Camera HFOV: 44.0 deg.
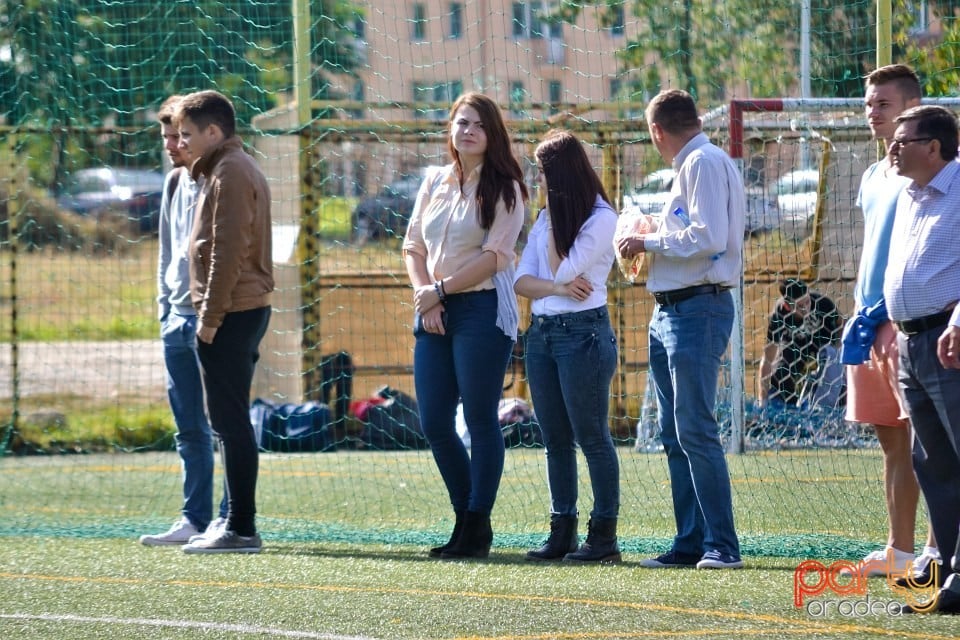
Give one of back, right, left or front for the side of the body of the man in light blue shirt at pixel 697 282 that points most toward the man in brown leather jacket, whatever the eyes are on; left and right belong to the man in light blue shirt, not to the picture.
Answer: front

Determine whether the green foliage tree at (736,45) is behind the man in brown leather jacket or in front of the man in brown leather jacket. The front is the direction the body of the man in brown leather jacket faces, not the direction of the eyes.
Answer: behind

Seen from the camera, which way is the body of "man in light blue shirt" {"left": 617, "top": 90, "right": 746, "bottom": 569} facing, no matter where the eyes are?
to the viewer's left

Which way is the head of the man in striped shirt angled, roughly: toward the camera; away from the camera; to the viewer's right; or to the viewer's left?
to the viewer's left

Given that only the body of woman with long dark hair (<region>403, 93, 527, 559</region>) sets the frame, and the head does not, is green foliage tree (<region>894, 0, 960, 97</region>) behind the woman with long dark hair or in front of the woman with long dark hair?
behind
